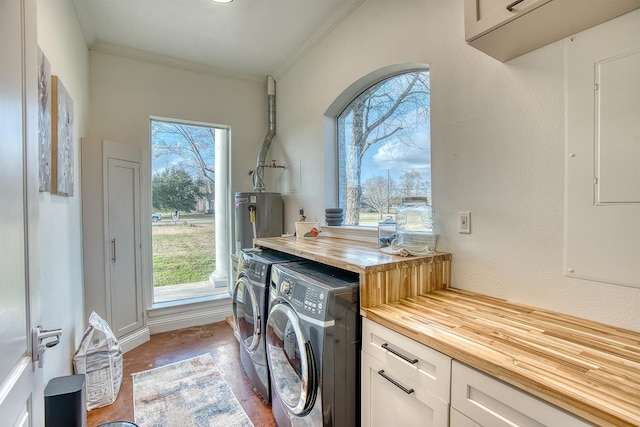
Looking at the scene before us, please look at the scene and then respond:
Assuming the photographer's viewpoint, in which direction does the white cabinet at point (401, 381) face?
facing the viewer and to the left of the viewer

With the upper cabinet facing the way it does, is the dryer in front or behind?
in front

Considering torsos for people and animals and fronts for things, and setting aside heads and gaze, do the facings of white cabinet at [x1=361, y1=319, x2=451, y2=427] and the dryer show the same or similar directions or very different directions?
same or similar directions

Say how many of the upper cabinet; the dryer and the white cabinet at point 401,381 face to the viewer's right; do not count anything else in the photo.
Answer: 0

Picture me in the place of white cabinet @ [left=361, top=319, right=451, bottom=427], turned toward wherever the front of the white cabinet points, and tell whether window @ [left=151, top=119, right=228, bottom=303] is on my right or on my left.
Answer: on my right

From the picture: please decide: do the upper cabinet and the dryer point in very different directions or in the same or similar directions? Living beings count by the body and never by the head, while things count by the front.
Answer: same or similar directions

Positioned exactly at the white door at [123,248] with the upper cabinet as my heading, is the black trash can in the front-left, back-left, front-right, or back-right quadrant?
front-right

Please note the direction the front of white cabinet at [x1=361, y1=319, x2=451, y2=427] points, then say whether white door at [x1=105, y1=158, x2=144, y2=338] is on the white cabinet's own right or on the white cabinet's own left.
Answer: on the white cabinet's own right

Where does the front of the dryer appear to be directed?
to the viewer's left

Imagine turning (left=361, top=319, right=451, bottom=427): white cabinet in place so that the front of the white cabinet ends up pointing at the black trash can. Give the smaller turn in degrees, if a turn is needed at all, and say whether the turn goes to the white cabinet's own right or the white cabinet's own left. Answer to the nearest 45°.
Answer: approximately 45° to the white cabinet's own right
